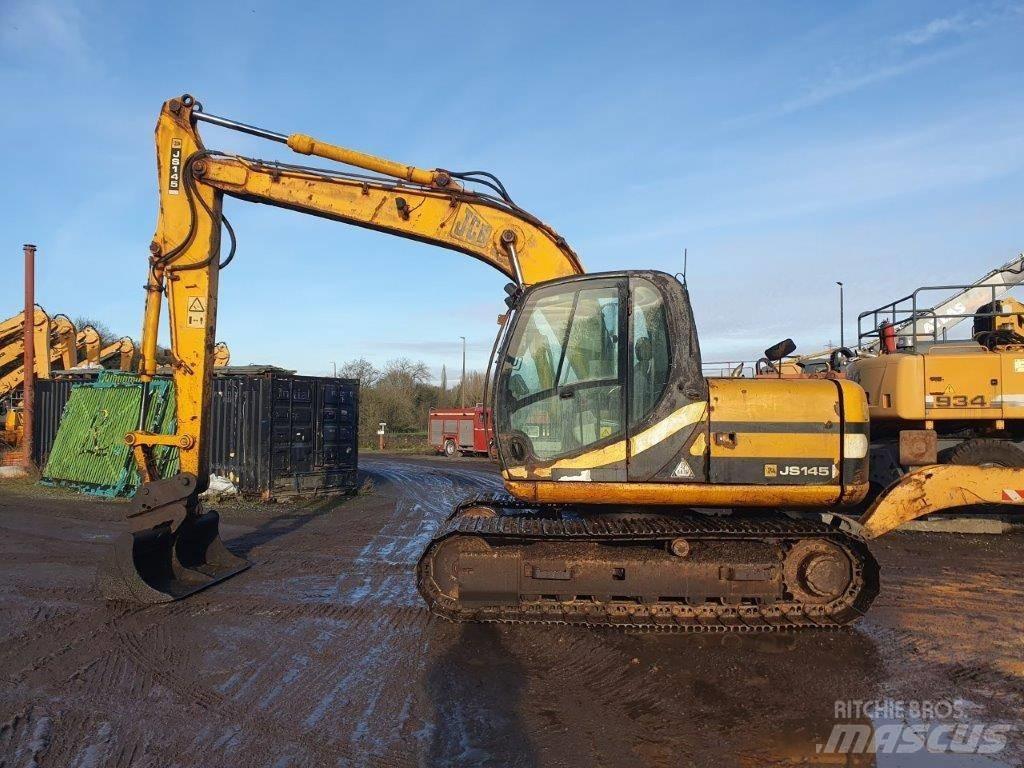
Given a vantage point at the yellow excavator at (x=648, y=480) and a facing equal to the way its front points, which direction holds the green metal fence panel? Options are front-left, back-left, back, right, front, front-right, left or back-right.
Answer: front-right

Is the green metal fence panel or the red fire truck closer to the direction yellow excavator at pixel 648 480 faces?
the green metal fence panel

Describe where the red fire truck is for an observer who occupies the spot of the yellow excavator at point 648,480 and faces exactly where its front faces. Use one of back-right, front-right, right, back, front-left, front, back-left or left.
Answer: right

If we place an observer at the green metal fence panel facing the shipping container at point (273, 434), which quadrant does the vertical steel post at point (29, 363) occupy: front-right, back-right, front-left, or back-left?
back-left

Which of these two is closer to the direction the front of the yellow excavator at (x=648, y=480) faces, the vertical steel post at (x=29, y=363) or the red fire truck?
the vertical steel post

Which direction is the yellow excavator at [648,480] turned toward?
to the viewer's left

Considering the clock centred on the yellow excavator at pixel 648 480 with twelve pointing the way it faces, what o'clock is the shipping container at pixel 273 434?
The shipping container is roughly at 2 o'clock from the yellow excavator.

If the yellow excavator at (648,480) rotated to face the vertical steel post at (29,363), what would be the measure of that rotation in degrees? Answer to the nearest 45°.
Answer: approximately 45° to its right
